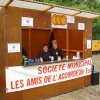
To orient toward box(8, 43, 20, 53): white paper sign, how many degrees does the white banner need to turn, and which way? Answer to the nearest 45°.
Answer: approximately 90° to its right

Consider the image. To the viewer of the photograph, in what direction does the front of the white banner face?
facing the viewer and to the right of the viewer

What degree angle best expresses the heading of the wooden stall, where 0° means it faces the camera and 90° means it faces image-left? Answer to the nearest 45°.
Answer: approximately 315°
